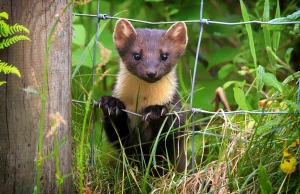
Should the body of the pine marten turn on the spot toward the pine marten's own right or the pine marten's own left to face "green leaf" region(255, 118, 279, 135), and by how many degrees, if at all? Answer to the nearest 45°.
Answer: approximately 45° to the pine marten's own left

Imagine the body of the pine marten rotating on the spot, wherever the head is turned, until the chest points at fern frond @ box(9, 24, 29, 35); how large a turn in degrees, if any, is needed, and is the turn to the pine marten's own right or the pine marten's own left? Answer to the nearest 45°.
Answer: approximately 45° to the pine marten's own right

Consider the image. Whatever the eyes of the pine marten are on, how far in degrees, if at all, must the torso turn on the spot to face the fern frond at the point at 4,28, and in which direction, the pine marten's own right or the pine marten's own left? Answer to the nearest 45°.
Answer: approximately 45° to the pine marten's own right

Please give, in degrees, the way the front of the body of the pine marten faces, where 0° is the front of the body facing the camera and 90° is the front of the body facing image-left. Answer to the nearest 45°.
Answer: approximately 0°

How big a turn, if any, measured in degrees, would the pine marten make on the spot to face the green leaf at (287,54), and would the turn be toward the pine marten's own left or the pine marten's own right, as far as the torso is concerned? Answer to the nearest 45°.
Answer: approximately 90° to the pine marten's own left
